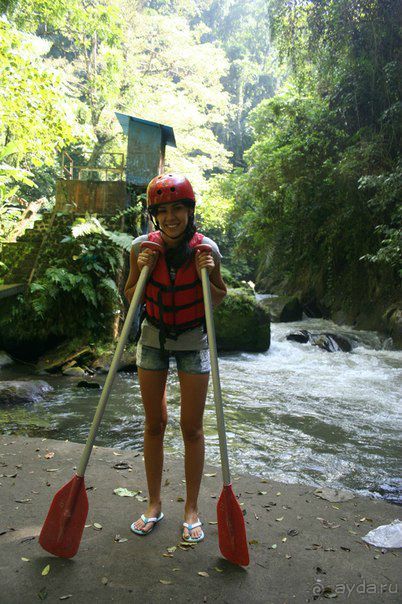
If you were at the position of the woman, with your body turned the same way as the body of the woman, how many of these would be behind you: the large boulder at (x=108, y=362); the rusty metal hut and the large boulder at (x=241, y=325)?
3

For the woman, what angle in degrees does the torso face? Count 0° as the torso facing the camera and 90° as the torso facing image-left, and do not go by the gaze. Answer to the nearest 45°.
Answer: approximately 0°

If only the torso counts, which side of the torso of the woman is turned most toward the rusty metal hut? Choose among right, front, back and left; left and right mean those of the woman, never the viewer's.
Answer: back

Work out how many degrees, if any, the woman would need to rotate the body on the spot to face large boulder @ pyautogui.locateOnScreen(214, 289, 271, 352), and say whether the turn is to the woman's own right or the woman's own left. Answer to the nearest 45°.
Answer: approximately 180°

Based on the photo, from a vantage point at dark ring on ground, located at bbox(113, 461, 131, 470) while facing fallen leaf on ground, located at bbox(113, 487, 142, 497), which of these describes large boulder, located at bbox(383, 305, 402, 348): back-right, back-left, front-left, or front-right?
back-left

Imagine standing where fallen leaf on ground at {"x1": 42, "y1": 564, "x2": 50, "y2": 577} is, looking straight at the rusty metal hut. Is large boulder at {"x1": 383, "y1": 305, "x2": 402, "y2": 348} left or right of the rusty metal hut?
right

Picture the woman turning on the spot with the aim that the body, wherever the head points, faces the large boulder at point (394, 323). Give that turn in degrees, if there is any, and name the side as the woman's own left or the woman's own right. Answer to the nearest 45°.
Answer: approximately 135° to the woman's own left

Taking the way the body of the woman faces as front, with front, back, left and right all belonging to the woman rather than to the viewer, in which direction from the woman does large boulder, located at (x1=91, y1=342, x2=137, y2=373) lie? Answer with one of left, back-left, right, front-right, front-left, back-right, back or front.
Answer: back

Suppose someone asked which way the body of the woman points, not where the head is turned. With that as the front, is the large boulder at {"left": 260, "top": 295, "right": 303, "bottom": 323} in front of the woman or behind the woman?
behind

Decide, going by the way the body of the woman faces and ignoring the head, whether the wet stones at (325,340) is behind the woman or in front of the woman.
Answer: behind
